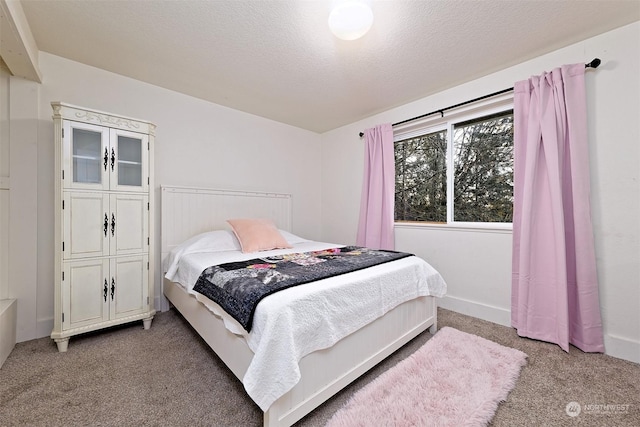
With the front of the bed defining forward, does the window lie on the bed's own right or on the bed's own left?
on the bed's own left

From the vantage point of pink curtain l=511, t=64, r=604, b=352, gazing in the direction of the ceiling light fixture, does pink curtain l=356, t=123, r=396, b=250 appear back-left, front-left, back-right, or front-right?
front-right

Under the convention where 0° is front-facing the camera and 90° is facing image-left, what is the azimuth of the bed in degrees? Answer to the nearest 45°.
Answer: approximately 315°

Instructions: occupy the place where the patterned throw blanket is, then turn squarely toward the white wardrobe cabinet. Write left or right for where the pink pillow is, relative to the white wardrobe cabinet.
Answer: right

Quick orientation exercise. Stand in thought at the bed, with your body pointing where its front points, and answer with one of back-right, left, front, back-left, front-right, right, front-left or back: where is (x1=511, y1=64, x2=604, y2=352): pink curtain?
front-left

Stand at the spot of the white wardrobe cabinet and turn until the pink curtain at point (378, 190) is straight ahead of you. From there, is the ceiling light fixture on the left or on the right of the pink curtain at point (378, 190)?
right

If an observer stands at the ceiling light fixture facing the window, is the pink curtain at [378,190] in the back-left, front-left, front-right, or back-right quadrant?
front-left
